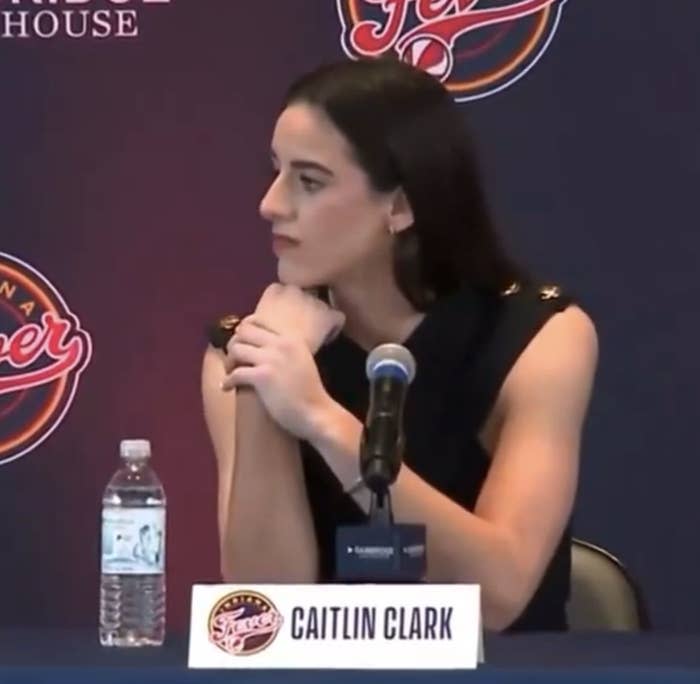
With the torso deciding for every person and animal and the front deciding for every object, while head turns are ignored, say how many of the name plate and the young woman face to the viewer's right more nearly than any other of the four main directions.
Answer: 0

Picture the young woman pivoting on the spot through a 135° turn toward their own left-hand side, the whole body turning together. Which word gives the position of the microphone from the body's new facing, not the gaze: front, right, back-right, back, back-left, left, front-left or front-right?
right

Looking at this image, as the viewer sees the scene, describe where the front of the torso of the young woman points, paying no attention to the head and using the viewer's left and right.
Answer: facing the viewer and to the left of the viewer

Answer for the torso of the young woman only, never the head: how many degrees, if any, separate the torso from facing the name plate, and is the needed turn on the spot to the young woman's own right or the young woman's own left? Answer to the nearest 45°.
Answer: approximately 45° to the young woman's own left

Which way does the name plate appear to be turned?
toward the camera

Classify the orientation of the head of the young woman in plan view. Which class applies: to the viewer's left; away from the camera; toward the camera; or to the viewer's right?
to the viewer's left

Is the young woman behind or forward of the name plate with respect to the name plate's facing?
behind
